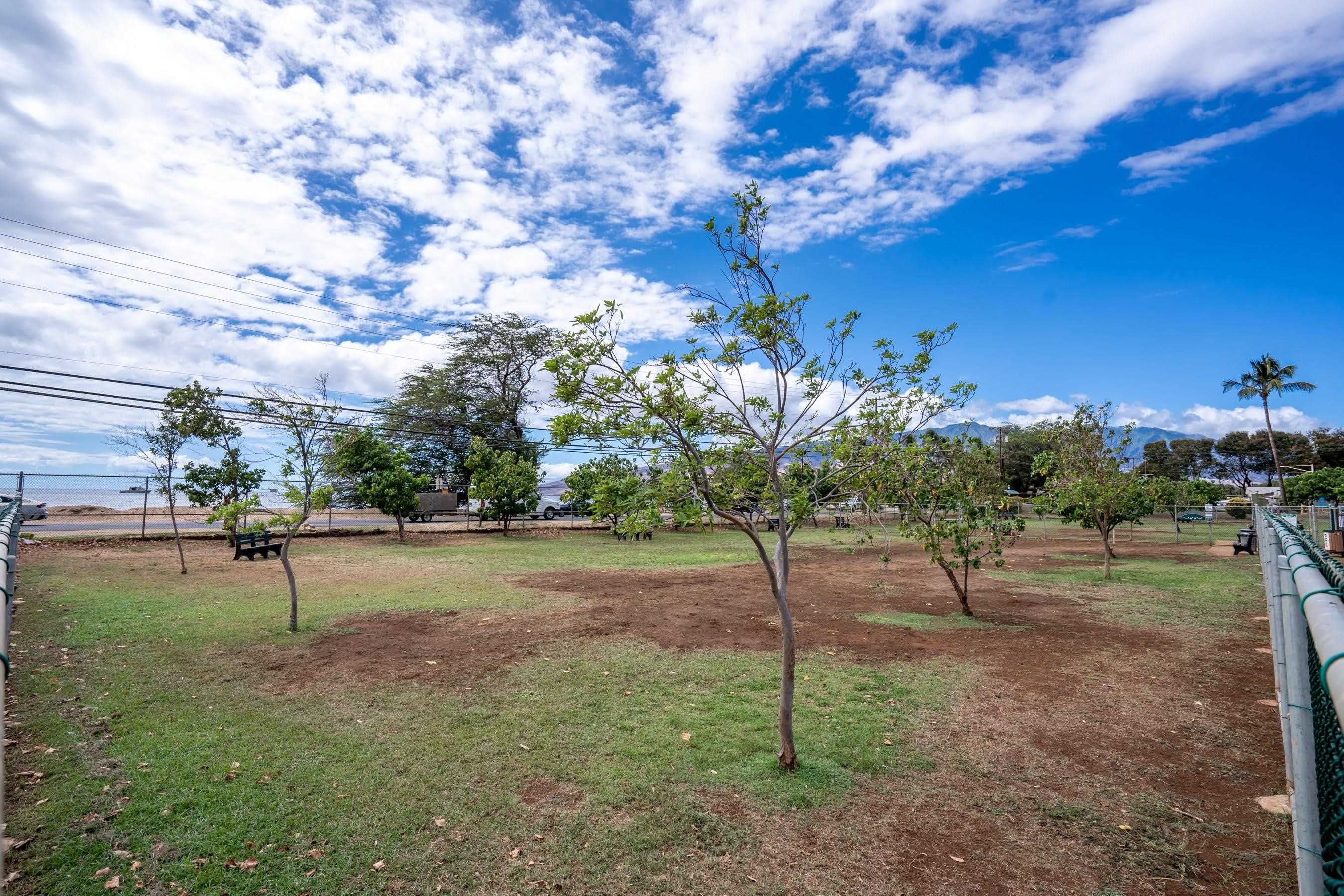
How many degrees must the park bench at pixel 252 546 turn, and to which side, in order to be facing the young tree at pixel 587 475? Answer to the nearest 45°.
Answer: approximately 90° to its left

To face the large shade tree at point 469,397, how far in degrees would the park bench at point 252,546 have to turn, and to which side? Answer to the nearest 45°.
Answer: approximately 90° to its left

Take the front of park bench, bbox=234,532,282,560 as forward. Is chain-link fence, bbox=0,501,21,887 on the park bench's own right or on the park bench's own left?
on the park bench's own right

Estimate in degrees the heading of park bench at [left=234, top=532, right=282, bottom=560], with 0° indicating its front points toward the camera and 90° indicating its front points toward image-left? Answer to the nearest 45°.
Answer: approximately 315°

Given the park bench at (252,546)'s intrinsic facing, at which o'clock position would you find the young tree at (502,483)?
The young tree is roughly at 9 o'clock from the park bench.

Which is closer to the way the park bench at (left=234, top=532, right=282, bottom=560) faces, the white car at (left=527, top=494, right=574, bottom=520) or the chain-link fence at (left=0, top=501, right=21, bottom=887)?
the chain-link fence
